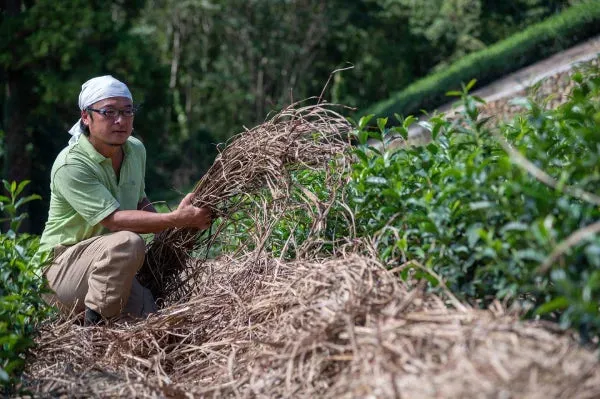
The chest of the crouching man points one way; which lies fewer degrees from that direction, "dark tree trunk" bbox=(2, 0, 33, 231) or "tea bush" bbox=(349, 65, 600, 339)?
the tea bush

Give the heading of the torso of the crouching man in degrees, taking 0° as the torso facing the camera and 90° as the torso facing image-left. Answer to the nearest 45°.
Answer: approximately 315°

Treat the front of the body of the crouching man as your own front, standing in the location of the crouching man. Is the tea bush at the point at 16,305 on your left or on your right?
on your right

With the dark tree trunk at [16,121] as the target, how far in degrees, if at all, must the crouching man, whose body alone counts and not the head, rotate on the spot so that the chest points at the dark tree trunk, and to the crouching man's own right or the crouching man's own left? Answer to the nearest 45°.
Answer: approximately 135° to the crouching man's own left

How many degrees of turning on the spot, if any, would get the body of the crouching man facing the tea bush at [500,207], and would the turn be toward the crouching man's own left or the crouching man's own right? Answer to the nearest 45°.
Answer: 0° — they already face it

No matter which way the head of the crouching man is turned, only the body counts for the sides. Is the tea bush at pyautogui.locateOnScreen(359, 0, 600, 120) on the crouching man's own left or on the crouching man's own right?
on the crouching man's own left
